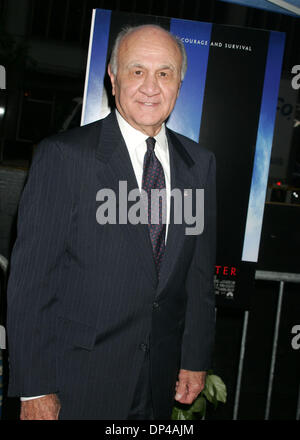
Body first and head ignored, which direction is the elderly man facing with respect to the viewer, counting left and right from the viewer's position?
facing the viewer and to the right of the viewer

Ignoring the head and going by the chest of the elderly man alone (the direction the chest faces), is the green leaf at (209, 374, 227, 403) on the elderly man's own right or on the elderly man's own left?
on the elderly man's own left
